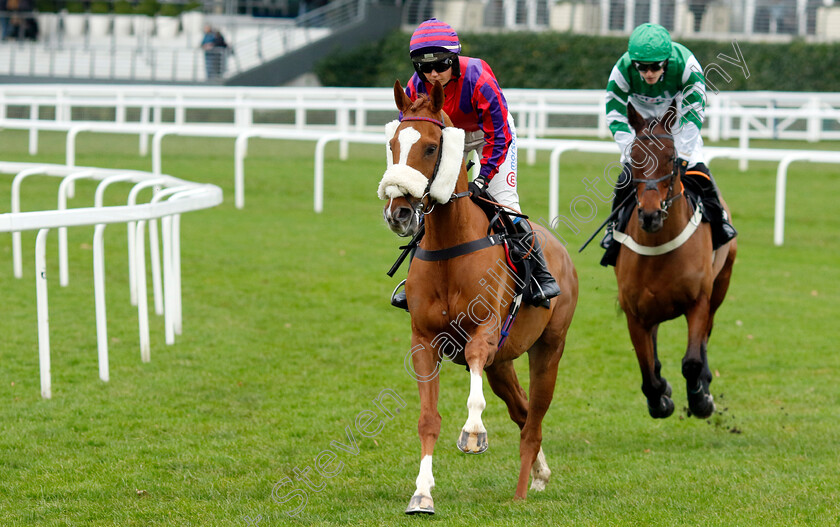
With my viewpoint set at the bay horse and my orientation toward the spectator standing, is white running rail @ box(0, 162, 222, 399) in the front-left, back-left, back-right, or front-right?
front-left

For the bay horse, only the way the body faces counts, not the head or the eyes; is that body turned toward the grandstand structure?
no

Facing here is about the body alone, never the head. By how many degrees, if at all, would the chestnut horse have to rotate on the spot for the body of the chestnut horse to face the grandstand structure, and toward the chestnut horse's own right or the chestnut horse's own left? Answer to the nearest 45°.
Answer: approximately 135° to the chestnut horse's own right

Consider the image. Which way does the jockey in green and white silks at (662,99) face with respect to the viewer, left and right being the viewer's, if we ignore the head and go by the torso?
facing the viewer

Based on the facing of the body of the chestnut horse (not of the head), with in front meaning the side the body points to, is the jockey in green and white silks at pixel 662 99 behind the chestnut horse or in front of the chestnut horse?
behind

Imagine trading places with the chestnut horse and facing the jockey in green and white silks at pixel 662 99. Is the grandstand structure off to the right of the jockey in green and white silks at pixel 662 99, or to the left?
left

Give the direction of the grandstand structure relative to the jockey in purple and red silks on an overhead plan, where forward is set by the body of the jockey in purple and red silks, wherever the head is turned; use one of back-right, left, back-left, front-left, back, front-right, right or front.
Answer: back-right

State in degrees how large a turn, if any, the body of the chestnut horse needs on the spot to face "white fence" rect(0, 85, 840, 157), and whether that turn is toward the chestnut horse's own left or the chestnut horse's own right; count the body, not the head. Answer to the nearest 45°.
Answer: approximately 135° to the chestnut horse's own right

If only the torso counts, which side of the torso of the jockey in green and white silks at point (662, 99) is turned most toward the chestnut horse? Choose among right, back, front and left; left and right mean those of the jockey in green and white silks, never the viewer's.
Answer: front

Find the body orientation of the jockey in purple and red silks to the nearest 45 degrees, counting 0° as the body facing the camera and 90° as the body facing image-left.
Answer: approximately 45°

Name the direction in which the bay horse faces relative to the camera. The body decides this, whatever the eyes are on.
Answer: toward the camera

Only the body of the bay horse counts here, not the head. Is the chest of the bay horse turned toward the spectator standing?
no

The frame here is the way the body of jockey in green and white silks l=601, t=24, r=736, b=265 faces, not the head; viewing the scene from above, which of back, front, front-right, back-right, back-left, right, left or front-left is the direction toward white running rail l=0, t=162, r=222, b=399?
right

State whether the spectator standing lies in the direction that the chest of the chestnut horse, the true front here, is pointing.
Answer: no
